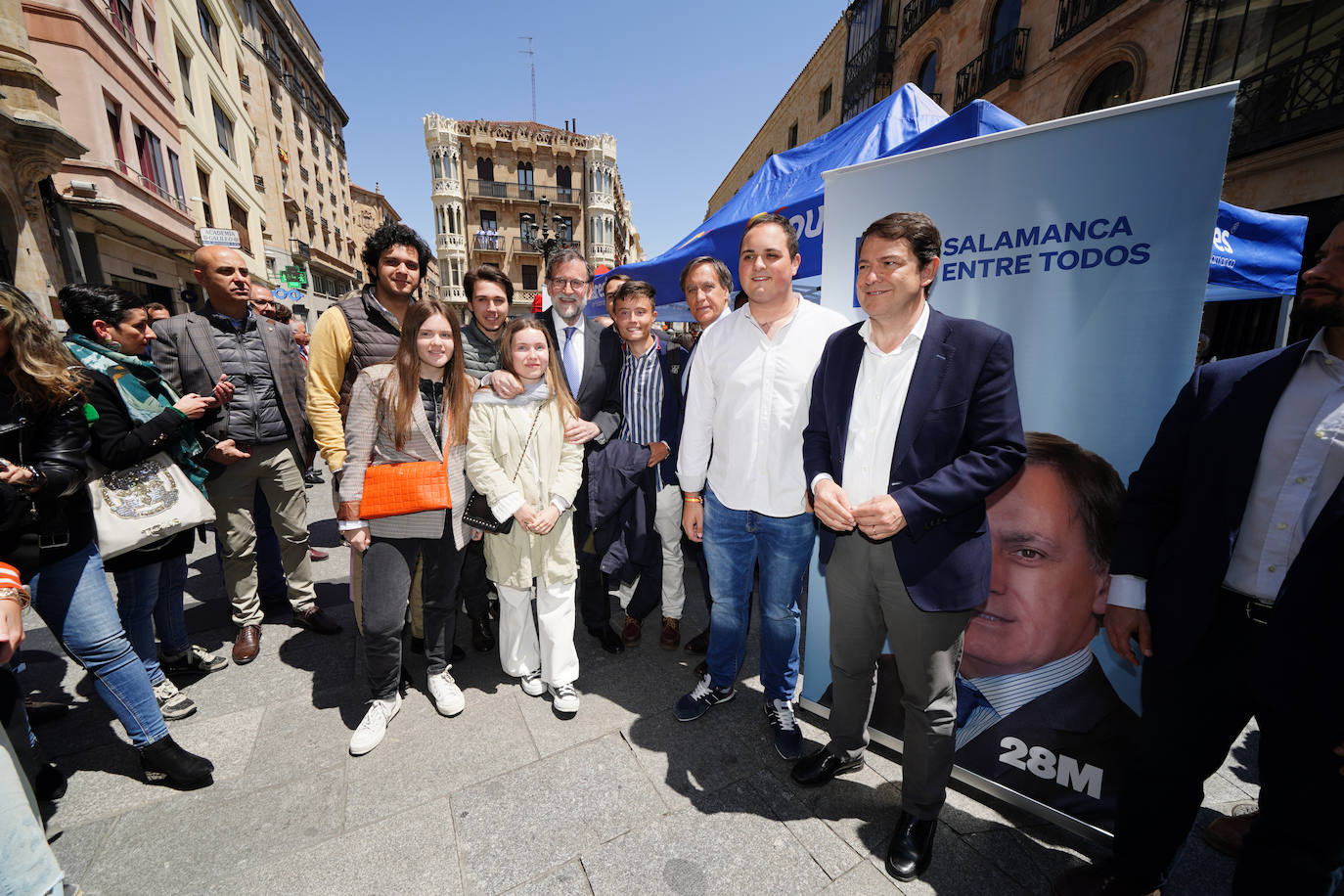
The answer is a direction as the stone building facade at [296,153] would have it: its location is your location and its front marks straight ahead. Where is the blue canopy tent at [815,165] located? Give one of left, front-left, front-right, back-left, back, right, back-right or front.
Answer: front-right

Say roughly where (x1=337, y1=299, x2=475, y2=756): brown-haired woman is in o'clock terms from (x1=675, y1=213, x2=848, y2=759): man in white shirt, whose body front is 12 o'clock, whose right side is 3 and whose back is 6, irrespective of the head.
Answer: The brown-haired woman is roughly at 3 o'clock from the man in white shirt.

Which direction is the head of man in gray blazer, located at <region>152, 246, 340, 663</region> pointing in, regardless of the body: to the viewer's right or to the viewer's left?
to the viewer's right

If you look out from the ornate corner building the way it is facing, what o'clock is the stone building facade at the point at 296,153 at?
The stone building facade is roughly at 2 o'clock from the ornate corner building.

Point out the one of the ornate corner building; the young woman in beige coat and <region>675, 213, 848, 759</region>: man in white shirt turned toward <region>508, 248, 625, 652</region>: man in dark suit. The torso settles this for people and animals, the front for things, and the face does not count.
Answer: the ornate corner building

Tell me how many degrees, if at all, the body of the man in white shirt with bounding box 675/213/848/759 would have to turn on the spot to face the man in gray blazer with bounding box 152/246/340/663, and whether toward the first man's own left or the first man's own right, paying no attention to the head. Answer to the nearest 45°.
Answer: approximately 90° to the first man's own right

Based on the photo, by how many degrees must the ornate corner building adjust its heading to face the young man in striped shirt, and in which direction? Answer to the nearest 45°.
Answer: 0° — it already faces them

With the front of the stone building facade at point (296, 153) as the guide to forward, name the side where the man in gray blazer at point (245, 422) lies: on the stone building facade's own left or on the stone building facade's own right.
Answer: on the stone building facade's own right

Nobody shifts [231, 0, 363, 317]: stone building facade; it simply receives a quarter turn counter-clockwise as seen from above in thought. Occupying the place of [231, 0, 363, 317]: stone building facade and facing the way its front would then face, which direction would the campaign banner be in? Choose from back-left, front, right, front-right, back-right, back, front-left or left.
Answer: back-right

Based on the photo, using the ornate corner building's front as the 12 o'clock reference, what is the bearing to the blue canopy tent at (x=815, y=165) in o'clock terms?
The blue canopy tent is roughly at 12 o'clock from the ornate corner building.

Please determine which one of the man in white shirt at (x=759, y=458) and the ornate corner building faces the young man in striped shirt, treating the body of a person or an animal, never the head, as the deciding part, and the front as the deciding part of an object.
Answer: the ornate corner building

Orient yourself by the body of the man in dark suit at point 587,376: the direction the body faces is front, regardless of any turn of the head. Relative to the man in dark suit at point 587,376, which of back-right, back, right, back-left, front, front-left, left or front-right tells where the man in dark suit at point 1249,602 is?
front-left
